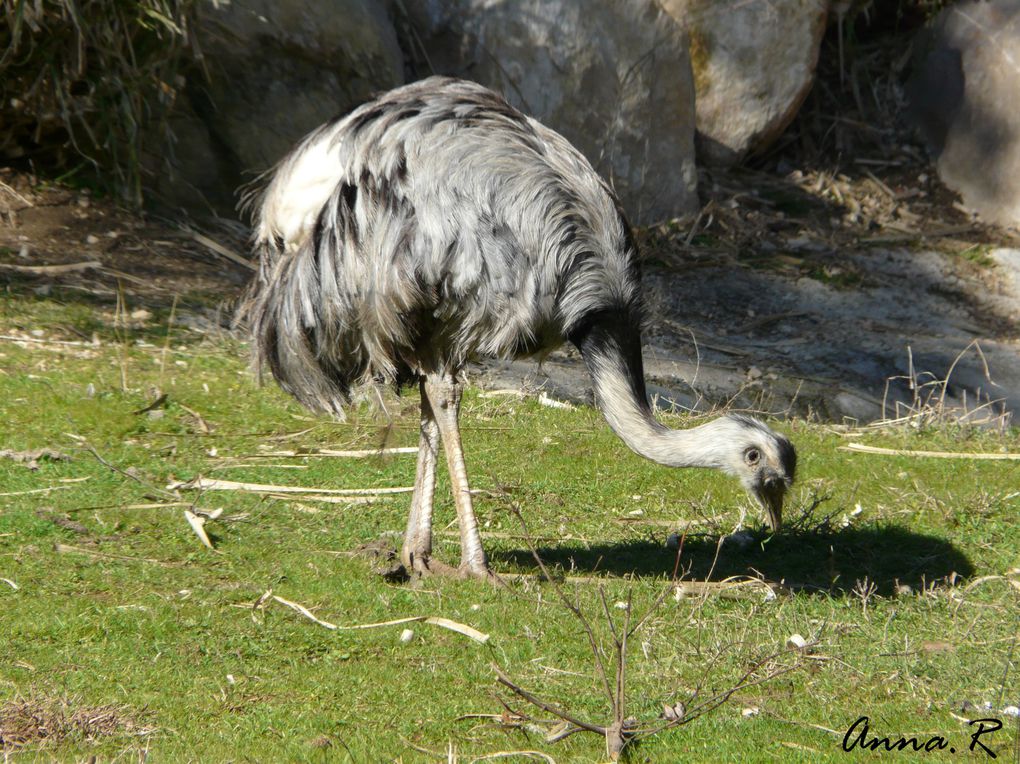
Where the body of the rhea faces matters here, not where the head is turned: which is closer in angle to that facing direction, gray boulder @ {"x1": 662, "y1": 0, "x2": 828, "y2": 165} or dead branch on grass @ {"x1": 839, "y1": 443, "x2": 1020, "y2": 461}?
the dead branch on grass

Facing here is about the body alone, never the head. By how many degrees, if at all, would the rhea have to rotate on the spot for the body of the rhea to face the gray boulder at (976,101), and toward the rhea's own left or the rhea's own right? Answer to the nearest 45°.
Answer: approximately 45° to the rhea's own left

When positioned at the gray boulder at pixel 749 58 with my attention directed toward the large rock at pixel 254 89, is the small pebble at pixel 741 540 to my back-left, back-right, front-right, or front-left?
front-left

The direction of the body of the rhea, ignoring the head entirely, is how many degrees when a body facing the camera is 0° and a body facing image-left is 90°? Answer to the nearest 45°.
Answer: approximately 270°

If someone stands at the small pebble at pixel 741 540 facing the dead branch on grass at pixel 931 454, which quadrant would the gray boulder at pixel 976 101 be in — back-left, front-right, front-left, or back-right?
front-left

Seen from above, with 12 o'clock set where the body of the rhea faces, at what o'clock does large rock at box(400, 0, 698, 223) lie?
The large rock is roughly at 9 o'clock from the rhea.

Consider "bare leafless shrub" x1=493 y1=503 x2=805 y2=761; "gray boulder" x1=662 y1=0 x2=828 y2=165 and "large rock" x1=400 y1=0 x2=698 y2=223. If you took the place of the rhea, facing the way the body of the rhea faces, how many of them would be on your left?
2

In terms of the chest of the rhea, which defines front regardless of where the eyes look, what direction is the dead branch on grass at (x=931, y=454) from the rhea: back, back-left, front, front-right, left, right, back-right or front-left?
front-left

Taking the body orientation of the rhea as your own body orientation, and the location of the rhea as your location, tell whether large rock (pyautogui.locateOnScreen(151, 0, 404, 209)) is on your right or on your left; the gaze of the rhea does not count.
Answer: on your left

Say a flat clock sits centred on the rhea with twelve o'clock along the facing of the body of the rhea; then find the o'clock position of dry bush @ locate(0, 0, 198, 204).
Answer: The dry bush is roughly at 8 o'clock from the rhea.

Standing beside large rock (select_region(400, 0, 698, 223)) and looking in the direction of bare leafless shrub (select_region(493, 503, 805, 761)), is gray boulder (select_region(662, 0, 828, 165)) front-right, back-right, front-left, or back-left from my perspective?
back-left
